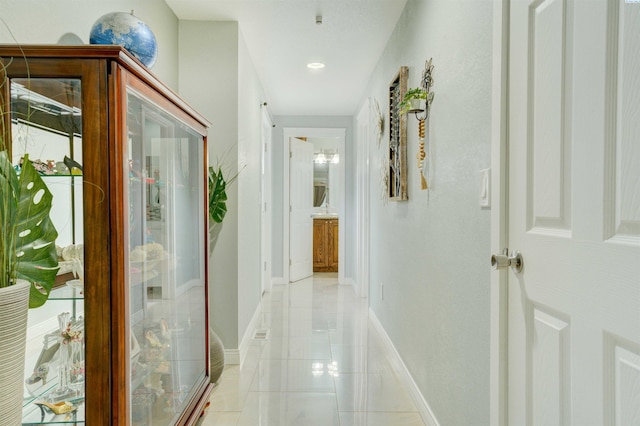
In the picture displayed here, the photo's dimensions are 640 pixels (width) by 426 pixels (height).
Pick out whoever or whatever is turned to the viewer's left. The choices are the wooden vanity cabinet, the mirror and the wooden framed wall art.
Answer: the wooden framed wall art

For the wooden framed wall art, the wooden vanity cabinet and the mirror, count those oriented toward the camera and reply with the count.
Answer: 2

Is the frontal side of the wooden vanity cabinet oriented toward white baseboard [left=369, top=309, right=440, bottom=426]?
yes

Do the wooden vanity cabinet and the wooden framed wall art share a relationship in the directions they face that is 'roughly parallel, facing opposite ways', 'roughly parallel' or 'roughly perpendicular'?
roughly perpendicular

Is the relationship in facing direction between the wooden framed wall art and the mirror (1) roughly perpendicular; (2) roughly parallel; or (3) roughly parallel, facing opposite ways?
roughly perpendicular

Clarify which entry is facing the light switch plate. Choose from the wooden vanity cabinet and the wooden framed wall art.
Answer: the wooden vanity cabinet

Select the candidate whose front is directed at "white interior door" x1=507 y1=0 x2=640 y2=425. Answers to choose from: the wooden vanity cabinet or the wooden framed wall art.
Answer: the wooden vanity cabinet

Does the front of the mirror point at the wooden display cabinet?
yes

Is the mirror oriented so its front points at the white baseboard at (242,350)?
yes

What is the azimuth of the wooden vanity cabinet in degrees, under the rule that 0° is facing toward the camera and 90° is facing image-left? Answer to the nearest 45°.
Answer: approximately 0°

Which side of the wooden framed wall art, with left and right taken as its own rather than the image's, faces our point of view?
left

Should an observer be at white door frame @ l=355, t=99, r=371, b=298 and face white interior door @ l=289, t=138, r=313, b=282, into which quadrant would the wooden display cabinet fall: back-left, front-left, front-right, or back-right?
back-left

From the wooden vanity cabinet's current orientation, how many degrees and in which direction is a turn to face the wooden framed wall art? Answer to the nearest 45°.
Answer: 0° — it already faces it
